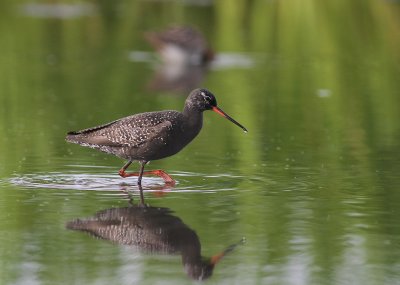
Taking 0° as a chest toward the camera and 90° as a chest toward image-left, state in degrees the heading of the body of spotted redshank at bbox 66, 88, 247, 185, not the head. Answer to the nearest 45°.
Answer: approximately 270°

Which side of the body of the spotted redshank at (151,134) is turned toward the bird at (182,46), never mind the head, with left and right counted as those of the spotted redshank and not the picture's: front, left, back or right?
left
